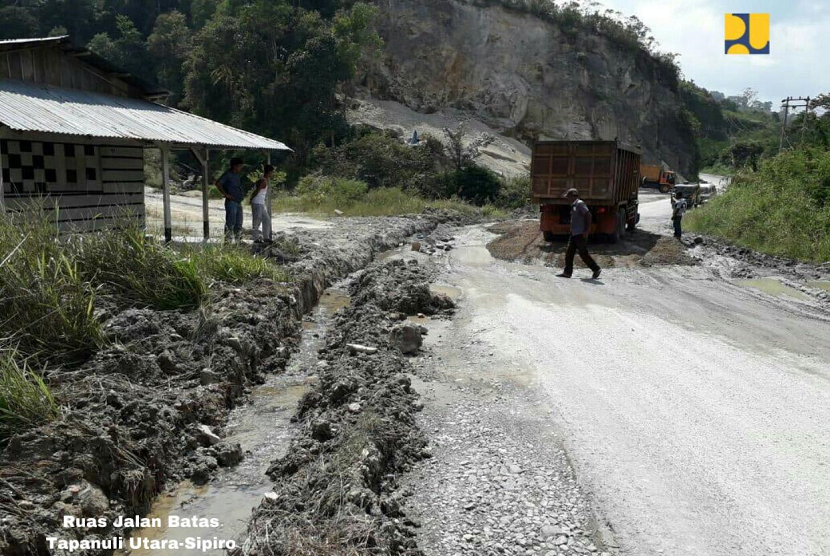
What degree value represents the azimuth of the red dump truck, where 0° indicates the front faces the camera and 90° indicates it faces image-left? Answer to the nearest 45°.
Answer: approximately 180°

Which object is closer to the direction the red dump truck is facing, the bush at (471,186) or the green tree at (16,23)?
the bush

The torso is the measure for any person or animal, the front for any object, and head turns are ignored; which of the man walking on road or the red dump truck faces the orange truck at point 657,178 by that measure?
the red dump truck

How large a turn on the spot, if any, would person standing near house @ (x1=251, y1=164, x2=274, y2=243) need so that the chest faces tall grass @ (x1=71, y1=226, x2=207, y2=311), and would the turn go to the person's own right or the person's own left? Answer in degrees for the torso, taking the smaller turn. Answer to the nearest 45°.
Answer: approximately 90° to the person's own right

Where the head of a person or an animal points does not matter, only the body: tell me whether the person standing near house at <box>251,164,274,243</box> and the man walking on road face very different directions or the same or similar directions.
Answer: very different directions

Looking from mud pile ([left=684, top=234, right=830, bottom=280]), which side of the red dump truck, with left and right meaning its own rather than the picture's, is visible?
back

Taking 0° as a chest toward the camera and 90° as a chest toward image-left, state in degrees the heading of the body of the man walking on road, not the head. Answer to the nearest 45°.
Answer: approximately 90°

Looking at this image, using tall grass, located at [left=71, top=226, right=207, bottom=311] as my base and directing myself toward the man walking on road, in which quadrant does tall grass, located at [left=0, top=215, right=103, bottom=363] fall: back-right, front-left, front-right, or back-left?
back-right

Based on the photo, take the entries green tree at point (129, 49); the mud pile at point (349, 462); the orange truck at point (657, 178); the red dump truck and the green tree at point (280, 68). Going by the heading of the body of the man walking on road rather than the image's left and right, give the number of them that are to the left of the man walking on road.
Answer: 1

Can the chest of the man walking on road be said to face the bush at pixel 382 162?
no

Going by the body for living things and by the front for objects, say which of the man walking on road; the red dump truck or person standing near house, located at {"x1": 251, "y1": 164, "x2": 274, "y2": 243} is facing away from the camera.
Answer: the red dump truck

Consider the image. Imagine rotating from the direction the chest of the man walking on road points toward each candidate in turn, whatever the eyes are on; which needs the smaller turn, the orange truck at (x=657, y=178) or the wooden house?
the wooden house

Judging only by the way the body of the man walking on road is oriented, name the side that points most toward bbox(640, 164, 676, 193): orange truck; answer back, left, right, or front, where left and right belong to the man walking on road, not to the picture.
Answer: right
